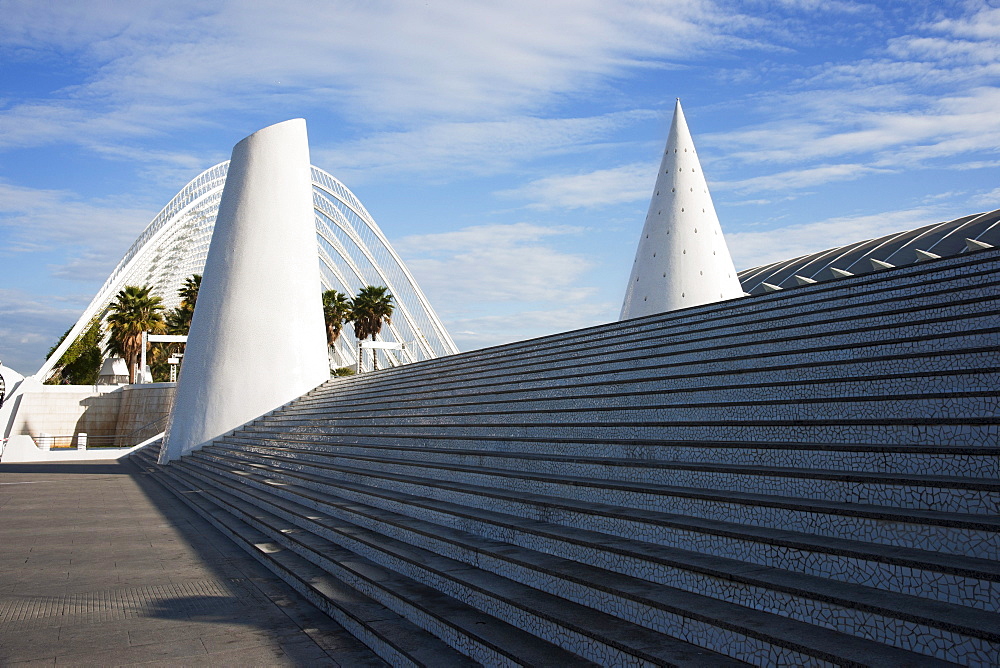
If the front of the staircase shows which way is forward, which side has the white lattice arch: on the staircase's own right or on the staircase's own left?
on the staircase's own right

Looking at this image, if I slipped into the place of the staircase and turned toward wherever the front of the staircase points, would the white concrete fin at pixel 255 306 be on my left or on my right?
on my right

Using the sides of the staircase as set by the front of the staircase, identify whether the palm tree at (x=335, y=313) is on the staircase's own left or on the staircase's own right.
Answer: on the staircase's own right

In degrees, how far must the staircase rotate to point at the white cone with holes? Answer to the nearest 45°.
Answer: approximately 135° to its right

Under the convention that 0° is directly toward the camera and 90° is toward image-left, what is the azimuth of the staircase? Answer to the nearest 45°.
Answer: approximately 45°

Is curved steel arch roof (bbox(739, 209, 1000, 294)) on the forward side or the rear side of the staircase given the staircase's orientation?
on the rear side

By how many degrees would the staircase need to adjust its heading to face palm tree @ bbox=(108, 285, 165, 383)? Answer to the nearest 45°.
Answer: approximately 90° to its right
